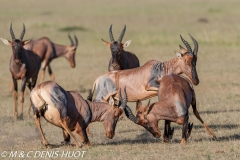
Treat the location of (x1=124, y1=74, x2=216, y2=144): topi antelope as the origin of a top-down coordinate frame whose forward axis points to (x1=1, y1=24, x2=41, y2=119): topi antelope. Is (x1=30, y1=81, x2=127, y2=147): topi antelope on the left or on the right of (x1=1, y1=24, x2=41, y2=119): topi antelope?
left

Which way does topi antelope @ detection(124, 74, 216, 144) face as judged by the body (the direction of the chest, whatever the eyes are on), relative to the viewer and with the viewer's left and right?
facing the viewer and to the left of the viewer

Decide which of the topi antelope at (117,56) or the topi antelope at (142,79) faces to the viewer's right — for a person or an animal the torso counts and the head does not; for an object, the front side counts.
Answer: the topi antelope at (142,79)

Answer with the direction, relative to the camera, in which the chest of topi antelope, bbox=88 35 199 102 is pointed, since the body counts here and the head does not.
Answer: to the viewer's right

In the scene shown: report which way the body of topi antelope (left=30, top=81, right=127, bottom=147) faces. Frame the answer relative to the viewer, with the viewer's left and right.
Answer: facing away from the viewer and to the right of the viewer

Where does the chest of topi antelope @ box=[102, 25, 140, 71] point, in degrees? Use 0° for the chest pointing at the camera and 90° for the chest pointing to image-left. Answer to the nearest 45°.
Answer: approximately 45°

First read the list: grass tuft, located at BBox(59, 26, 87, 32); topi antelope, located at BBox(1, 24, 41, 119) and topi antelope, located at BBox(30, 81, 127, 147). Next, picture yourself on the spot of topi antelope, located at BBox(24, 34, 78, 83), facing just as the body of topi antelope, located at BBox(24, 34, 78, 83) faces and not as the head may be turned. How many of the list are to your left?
1

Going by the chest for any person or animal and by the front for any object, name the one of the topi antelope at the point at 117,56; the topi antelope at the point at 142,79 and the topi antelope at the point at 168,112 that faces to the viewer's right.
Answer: the topi antelope at the point at 142,79

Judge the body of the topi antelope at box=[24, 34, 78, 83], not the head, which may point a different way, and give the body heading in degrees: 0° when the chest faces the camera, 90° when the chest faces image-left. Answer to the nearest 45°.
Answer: approximately 270°
